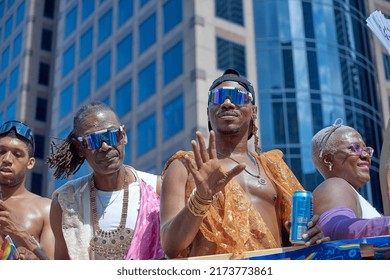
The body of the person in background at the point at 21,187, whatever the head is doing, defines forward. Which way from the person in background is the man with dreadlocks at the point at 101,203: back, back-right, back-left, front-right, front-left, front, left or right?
left

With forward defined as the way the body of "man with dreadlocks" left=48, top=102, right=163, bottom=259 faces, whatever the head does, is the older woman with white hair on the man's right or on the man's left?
on the man's left

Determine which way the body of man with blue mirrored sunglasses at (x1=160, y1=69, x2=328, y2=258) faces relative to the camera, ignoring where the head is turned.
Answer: toward the camera

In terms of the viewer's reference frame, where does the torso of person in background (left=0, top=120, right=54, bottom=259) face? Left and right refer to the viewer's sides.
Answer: facing the viewer and to the left of the viewer

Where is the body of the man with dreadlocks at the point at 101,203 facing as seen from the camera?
toward the camera

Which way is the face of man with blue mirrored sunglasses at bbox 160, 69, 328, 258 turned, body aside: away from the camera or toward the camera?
toward the camera

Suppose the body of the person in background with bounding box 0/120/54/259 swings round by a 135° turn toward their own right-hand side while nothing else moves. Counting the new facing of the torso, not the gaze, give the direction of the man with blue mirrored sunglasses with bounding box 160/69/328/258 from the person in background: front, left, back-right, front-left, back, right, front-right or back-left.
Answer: back-right

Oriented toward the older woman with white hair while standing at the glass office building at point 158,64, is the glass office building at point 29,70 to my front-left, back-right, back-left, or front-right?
back-right
